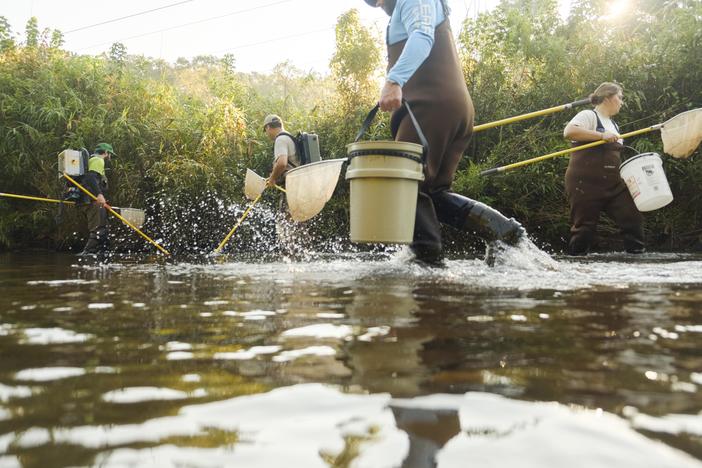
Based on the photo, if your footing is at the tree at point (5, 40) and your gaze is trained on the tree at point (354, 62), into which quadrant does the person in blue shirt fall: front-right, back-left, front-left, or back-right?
front-right

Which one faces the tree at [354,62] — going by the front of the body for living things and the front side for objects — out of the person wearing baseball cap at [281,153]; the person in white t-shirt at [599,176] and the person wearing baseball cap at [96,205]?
the person wearing baseball cap at [96,205]

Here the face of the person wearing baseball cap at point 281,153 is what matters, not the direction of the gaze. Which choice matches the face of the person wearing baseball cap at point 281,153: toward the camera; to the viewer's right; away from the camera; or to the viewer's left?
to the viewer's left

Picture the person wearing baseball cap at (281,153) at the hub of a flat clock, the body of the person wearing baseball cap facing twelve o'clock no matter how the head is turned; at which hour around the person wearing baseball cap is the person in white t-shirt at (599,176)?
The person in white t-shirt is roughly at 7 o'clock from the person wearing baseball cap.

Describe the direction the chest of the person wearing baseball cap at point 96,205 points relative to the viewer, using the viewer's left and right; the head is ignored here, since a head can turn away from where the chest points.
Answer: facing to the right of the viewer

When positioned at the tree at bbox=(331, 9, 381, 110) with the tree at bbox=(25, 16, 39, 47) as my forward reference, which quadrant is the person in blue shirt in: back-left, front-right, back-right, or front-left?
back-left

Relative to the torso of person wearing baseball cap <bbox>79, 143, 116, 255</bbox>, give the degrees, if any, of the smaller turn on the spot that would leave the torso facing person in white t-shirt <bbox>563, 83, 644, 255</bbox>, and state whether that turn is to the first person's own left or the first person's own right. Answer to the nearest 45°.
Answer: approximately 45° to the first person's own right

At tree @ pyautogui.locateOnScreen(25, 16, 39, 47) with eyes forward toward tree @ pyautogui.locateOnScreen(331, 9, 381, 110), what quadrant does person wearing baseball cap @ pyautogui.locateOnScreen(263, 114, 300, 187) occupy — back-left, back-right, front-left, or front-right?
front-right

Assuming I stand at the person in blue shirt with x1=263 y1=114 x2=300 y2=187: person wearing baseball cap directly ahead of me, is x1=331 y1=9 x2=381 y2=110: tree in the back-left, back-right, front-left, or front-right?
front-right

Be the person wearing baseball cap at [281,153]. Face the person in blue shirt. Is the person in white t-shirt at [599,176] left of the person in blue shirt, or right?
left

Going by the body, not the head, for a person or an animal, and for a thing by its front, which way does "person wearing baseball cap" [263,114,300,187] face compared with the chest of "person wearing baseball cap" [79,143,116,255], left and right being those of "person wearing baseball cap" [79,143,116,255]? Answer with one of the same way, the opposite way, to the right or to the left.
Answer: the opposite way
